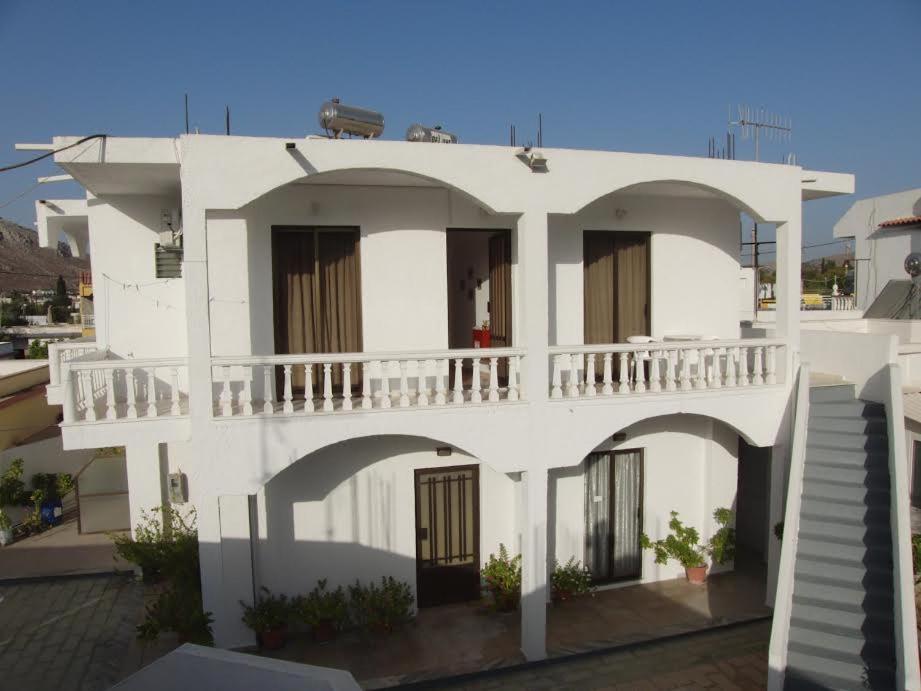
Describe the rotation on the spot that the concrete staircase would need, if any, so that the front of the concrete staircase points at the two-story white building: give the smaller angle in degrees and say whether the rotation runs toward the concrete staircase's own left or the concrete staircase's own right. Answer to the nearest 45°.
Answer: approximately 90° to the concrete staircase's own right

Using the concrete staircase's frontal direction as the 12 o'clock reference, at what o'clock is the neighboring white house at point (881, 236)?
The neighboring white house is roughly at 6 o'clock from the concrete staircase.

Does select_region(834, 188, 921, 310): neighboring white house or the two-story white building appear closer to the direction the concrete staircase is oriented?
the two-story white building

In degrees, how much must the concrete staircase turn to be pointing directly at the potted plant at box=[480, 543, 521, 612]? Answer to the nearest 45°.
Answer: approximately 90° to its right

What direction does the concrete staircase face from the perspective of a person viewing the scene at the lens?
facing the viewer

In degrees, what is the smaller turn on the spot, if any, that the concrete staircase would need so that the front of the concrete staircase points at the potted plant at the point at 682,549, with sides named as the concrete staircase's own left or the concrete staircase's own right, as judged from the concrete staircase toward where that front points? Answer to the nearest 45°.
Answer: approximately 135° to the concrete staircase's own right

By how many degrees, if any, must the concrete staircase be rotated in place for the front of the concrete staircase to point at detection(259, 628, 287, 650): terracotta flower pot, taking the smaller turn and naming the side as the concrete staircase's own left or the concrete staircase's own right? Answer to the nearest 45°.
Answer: approximately 45° to the concrete staircase's own right

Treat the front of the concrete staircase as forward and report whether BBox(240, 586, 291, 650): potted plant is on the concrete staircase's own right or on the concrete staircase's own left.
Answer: on the concrete staircase's own right

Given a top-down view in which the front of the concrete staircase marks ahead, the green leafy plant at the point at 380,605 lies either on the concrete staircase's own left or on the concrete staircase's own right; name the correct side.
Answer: on the concrete staircase's own right

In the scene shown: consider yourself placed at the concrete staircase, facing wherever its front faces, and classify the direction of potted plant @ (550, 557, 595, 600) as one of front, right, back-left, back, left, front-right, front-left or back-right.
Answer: right
